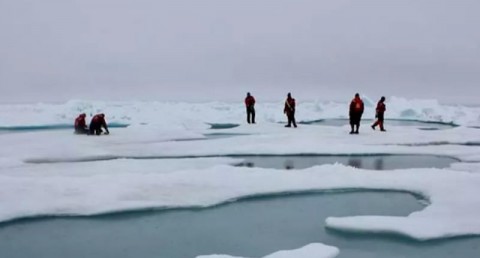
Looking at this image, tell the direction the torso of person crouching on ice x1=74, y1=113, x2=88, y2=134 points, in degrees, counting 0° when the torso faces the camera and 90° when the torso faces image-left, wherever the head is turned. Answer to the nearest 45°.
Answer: approximately 270°

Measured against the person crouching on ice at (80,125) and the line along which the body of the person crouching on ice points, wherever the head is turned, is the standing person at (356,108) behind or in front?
in front

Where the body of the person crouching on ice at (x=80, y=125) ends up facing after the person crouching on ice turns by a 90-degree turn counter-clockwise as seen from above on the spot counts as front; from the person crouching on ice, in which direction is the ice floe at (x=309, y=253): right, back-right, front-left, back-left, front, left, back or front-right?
back
